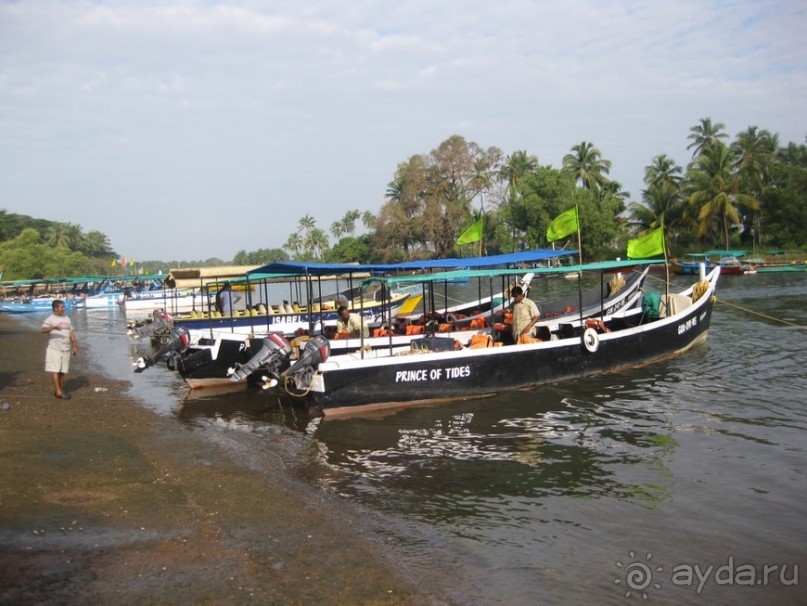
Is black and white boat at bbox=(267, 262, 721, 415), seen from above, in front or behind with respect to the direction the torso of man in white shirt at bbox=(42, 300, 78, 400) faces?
in front

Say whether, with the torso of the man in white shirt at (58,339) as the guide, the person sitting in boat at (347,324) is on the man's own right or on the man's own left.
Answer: on the man's own left

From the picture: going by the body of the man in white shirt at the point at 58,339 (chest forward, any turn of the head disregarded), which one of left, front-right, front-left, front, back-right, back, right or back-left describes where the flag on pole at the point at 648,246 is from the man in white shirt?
front-left

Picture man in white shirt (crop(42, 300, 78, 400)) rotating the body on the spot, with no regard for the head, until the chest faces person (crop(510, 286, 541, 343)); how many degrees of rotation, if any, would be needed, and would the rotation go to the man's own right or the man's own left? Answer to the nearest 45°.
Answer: approximately 45° to the man's own left

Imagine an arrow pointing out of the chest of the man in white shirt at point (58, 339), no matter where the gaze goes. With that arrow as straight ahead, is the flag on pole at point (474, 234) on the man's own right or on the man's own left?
on the man's own left
